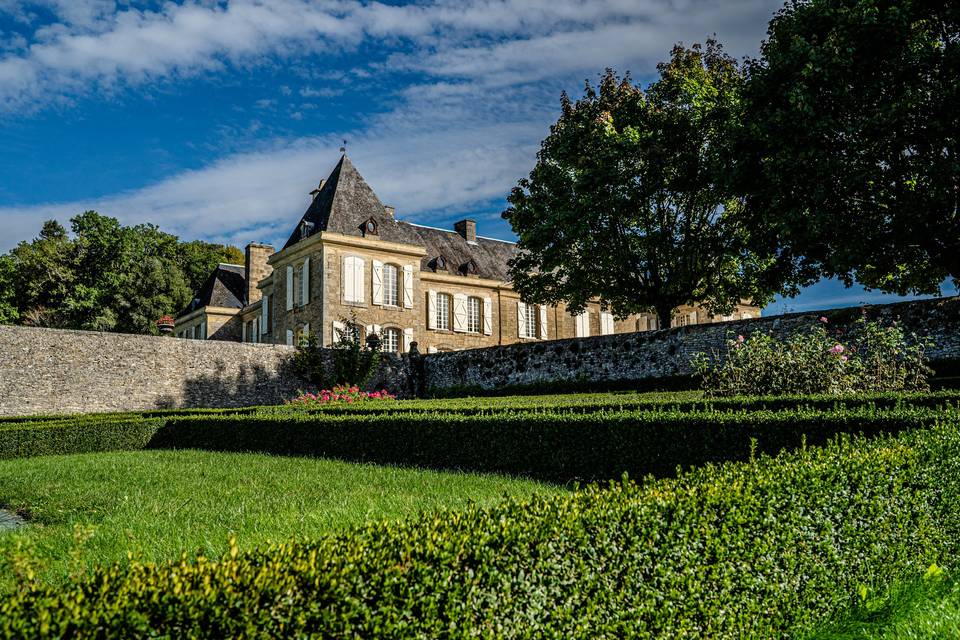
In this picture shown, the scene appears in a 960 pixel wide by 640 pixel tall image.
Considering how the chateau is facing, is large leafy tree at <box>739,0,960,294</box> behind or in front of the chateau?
in front

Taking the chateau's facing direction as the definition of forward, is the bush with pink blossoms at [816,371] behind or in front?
in front

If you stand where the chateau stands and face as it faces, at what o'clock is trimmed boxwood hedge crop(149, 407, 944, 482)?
The trimmed boxwood hedge is roughly at 1 o'clock from the chateau.

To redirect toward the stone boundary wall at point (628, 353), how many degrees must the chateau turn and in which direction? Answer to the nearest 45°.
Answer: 0° — it already faces it

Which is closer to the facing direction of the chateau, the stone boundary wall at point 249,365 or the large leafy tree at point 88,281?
the stone boundary wall

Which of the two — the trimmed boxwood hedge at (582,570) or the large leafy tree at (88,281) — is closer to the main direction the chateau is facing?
the trimmed boxwood hedge

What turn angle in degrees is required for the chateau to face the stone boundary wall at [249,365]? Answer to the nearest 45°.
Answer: approximately 45° to its right
